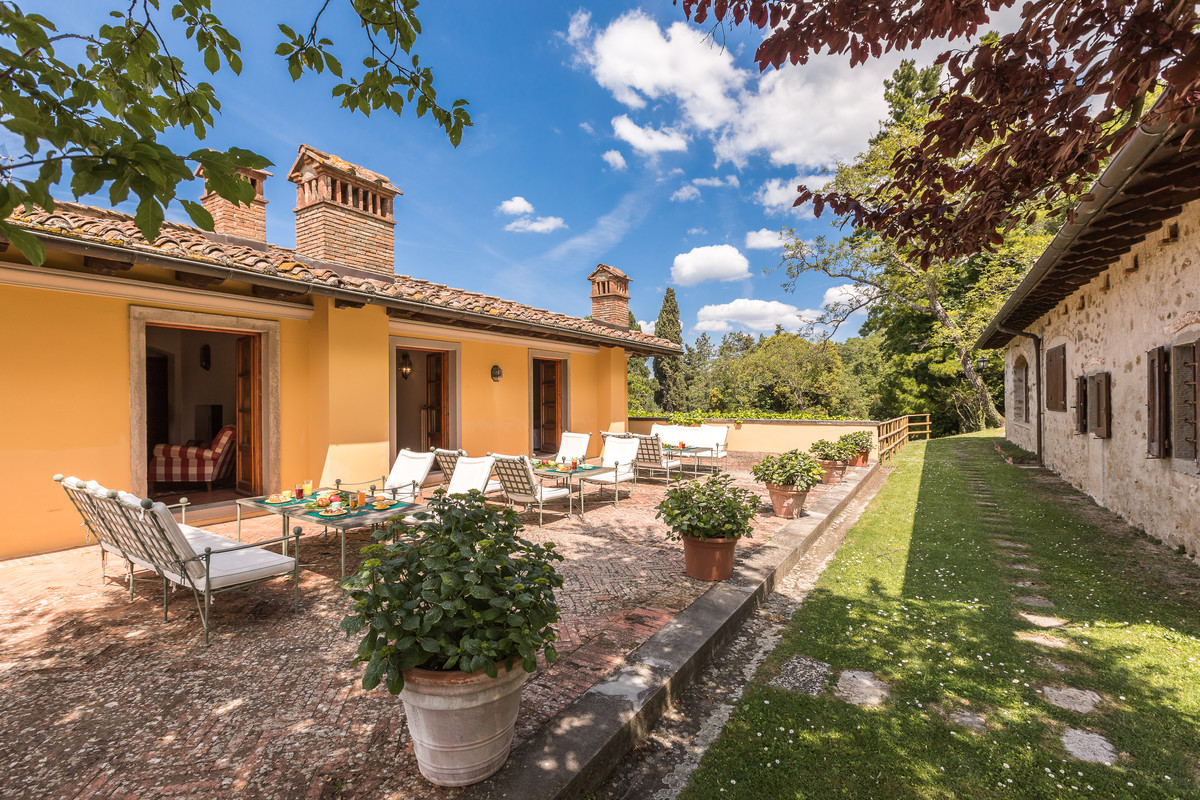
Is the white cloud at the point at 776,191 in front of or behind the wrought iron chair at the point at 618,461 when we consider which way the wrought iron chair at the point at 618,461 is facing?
behind

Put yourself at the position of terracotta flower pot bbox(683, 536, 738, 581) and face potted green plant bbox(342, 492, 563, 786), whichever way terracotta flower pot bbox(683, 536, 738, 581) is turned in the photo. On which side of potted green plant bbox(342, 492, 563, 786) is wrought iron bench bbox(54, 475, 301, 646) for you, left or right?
right

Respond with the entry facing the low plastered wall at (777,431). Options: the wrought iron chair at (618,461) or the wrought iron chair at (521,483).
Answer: the wrought iron chair at (521,483)

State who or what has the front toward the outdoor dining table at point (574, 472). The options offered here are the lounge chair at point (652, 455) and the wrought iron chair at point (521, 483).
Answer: the wrought iron chair

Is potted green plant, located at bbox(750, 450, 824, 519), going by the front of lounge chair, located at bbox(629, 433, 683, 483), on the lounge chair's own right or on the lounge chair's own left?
on the lounge chair's own right

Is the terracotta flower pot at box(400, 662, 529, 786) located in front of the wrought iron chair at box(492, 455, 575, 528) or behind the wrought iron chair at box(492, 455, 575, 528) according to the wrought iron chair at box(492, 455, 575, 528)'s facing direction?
behind

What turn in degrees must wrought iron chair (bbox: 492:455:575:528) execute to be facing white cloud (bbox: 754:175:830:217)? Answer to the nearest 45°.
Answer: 0° — it already faces it

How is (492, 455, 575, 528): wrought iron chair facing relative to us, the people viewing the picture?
facing away from the viewer and to the right of the viewer

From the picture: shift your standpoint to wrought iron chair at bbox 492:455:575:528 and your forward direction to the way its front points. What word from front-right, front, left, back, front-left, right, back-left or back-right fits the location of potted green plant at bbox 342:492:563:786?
back-right

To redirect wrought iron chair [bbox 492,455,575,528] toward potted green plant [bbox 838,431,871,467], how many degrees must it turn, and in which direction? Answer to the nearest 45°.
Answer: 0° — it already faces it

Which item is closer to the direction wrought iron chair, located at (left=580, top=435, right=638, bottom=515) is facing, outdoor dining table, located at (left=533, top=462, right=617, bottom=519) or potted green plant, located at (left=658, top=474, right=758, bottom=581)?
the outdoor dining table
